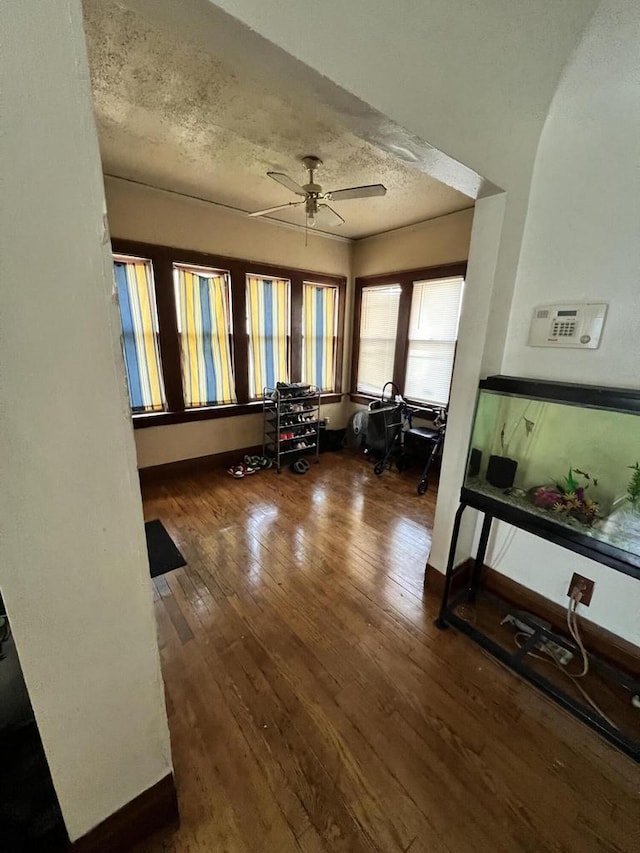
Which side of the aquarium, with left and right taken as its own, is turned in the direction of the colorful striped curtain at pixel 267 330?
right

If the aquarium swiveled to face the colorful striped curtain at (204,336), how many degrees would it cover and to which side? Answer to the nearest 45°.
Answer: approximately 45° to its right

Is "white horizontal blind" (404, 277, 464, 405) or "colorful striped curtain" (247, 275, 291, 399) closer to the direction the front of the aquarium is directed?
the colorful striped curtain

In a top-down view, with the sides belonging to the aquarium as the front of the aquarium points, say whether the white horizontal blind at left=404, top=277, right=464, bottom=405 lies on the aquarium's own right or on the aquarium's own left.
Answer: on the aquarium's own right

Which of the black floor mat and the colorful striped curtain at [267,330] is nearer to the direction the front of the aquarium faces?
the black floor mat

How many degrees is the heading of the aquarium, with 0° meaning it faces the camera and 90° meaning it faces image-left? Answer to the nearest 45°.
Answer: approximately 45°

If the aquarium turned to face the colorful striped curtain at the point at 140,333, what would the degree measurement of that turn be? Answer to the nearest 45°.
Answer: approximately 45° to its right

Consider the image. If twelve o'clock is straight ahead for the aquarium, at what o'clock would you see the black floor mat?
The black floor mat is roughly at 1 o'clock from the aquarium.

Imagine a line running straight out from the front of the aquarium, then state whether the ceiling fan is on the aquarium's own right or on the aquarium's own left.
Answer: on the aquarium's own right

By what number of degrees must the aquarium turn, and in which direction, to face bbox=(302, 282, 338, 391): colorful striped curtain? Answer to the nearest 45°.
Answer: approximately 90° to its right

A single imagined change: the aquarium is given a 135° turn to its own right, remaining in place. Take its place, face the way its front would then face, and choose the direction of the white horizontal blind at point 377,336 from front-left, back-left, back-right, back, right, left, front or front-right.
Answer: front-left
